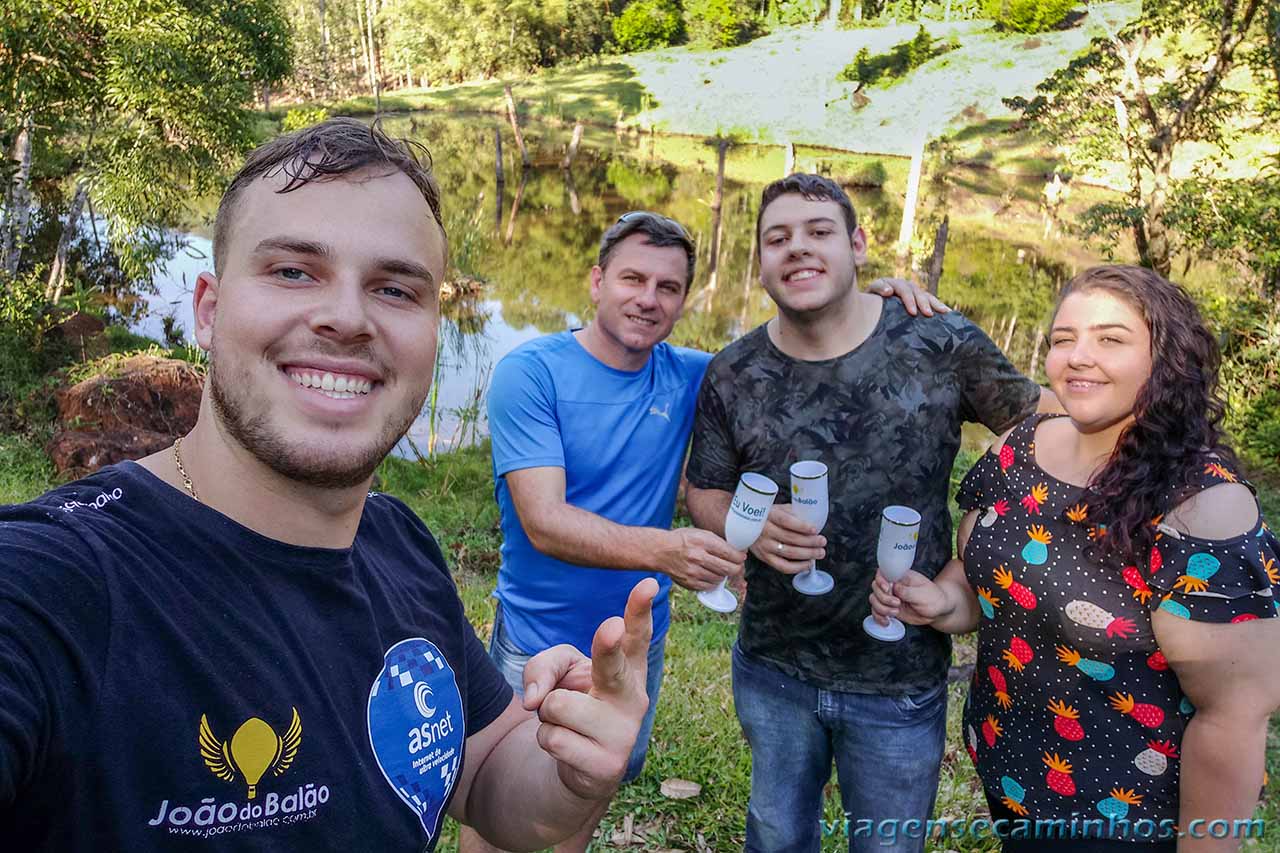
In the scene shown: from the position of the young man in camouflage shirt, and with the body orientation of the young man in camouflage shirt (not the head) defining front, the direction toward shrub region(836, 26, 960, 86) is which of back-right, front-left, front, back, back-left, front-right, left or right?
back

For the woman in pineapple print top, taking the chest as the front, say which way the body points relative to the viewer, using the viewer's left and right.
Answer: facing the viewer and to the left of the viewer

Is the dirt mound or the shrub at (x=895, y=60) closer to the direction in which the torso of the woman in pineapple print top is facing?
the dirt mound

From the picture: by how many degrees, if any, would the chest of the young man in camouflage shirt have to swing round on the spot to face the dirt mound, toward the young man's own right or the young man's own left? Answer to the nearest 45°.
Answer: approximately 135° to the young man's own right

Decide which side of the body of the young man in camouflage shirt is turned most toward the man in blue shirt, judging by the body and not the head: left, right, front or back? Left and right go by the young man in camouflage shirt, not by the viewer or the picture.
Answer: right

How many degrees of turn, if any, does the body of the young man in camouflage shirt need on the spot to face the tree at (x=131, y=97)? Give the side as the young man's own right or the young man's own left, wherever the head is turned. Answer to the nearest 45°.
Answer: approximately 135° to the young man's own right

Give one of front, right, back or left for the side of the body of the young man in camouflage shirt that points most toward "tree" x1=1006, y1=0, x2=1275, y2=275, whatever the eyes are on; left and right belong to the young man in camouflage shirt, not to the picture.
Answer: back

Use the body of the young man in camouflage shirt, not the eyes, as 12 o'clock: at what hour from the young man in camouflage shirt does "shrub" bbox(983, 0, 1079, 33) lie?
The shrub is roughly at 6 o'clock from the young man in camouflage shirt.

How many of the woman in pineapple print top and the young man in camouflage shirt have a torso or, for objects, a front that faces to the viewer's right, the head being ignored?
0

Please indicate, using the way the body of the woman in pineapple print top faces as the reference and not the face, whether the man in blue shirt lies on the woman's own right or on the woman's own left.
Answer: on the woman's own right

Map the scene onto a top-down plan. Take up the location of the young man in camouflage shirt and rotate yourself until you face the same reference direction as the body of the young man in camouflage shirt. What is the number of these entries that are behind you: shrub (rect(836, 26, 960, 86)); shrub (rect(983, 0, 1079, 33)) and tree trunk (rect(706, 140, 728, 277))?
3

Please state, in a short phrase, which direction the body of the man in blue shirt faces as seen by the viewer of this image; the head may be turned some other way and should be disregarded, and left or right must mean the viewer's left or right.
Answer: facing the viewer and to the right of the viewer
